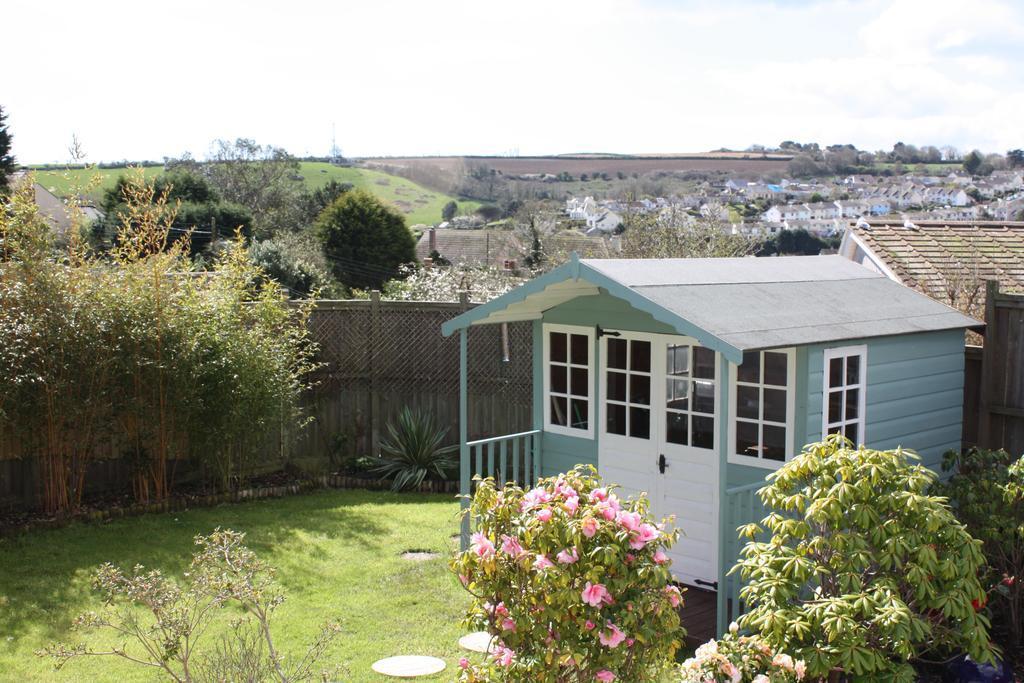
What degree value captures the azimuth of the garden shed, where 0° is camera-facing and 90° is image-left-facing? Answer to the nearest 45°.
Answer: approximately 45°

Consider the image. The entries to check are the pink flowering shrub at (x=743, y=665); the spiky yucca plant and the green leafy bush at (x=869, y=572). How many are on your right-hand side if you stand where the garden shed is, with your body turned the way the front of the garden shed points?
1

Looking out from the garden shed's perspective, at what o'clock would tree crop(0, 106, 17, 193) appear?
The tree is roughly at 3 o'clock from the garden shed.

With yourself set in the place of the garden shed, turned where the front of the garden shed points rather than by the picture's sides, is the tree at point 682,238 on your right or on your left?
on your right

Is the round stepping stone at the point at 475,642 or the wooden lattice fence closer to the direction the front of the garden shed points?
the round stepping stone

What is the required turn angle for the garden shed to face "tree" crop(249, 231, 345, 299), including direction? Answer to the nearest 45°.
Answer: approximately 90° to its right

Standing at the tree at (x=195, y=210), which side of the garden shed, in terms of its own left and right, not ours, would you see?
right

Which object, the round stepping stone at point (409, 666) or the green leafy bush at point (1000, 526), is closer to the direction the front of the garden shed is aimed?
the round stepping stone

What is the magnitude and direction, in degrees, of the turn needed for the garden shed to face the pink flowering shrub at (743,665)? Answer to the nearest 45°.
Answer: approximately 45° to its left

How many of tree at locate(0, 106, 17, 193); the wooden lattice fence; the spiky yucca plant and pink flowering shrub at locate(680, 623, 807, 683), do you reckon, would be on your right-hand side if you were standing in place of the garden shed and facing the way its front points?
3

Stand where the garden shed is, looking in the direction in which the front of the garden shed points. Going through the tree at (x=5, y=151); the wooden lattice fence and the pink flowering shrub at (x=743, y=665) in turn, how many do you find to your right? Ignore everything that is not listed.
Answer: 2

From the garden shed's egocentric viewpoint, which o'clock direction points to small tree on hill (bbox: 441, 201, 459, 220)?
The small tree on hill is roughly at 4 o'clock from the garden shed.

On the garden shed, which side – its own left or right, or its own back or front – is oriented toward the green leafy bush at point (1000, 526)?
left

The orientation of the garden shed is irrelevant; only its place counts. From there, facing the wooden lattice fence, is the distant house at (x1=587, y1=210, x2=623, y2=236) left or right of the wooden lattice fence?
right

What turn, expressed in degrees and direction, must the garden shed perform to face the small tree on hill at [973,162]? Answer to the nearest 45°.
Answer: approximately 135° to its right

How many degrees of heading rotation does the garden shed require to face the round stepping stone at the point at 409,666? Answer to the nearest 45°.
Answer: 0° — it already faces it

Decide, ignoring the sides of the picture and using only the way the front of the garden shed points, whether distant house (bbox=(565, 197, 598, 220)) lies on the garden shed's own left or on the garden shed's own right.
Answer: on the garden shed's own right

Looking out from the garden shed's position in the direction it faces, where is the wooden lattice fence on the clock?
The wooden lattice fence is roughly at 3 o'clock from the garden shed.

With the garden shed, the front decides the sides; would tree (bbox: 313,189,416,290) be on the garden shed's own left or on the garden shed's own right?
on the garden shed's own right

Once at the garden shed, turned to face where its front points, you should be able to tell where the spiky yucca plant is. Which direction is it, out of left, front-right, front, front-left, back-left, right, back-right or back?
right
